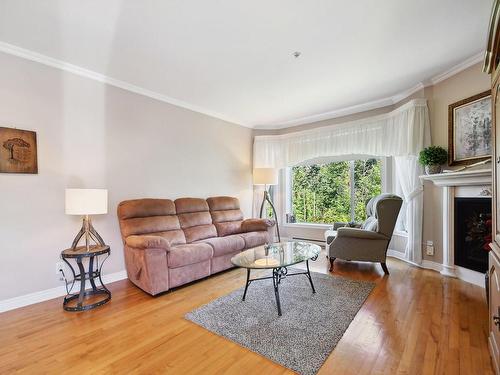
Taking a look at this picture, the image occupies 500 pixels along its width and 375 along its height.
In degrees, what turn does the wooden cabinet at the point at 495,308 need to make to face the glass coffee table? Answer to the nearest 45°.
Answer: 0° — it already faces it

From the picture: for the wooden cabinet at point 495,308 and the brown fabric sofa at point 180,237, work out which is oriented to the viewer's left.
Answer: the wooden cabinet

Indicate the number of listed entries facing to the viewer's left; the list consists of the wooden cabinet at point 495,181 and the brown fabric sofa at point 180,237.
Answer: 1

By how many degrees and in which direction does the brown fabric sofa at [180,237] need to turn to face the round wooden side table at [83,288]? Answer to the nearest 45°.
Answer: approximately 90° to its right

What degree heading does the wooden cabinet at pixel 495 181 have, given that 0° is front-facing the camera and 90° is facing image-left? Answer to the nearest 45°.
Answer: approximately 90°

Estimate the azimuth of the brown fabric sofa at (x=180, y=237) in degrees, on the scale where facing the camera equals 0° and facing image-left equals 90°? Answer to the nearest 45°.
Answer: approximately 315°

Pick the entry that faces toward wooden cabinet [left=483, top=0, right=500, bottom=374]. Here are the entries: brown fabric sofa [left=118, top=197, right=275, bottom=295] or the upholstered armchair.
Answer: the brown fabric sofa

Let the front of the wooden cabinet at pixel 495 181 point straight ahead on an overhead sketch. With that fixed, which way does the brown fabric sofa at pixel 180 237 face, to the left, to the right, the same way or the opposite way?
the opposite way
